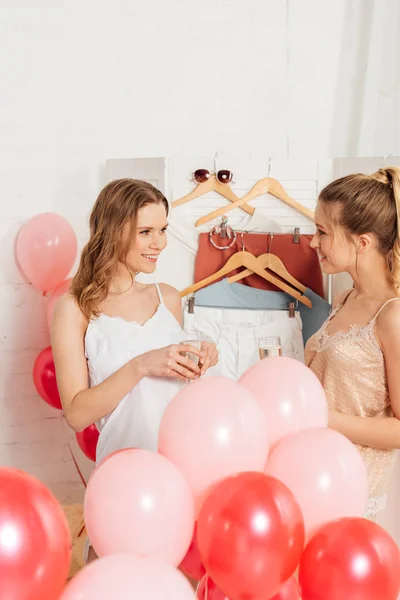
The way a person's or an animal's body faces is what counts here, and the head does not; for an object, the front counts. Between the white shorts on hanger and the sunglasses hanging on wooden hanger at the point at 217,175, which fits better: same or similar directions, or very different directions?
same or similar directions

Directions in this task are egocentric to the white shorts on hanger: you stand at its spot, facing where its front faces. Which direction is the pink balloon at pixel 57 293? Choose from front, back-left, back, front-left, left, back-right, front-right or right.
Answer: right

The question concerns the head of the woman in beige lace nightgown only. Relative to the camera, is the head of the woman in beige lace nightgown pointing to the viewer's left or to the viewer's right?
to the viewer's left

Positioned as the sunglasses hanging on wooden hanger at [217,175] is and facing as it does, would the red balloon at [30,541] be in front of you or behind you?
in front

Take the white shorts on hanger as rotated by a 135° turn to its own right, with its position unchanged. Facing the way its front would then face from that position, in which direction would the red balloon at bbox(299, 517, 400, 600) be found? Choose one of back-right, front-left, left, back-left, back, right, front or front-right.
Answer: back-left

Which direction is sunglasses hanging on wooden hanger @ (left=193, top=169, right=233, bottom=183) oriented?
toward the camera

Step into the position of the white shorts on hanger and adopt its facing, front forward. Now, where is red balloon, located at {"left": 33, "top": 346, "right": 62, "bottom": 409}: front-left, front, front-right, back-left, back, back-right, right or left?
right

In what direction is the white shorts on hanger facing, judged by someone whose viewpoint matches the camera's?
facing the viewer

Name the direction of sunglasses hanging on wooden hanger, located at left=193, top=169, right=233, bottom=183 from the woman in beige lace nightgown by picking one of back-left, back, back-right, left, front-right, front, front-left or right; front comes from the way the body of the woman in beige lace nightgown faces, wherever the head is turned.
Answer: right

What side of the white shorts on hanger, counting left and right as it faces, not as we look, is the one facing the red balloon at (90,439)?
right

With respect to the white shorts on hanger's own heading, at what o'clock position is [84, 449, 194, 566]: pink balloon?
The pink balloon is roughly at 12 o'clock from the white shorts on hanger.

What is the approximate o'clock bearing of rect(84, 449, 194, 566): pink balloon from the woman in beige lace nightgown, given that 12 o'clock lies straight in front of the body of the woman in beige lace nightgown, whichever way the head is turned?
The pink balloon is roughly at 11 o'clock from the woman in beige lace nightgown.

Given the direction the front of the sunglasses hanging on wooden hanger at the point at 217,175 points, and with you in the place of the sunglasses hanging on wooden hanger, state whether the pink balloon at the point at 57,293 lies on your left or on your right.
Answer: on your right

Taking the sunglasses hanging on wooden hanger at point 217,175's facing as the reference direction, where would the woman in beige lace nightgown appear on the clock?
The woman in beige lace nightgown is roughly at 11 o'clock from the sunglasses hanging on wooden hanger.

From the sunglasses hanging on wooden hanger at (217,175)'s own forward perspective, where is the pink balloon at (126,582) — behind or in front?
in front

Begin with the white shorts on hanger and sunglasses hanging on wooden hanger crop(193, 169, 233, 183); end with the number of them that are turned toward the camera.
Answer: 2

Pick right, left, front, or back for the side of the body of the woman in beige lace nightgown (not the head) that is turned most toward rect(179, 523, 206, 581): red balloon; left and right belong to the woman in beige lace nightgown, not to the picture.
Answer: front

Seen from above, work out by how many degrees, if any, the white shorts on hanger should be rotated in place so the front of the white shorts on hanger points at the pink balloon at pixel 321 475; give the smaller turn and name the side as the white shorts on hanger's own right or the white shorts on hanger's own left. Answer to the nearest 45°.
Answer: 0° — it already faces it
